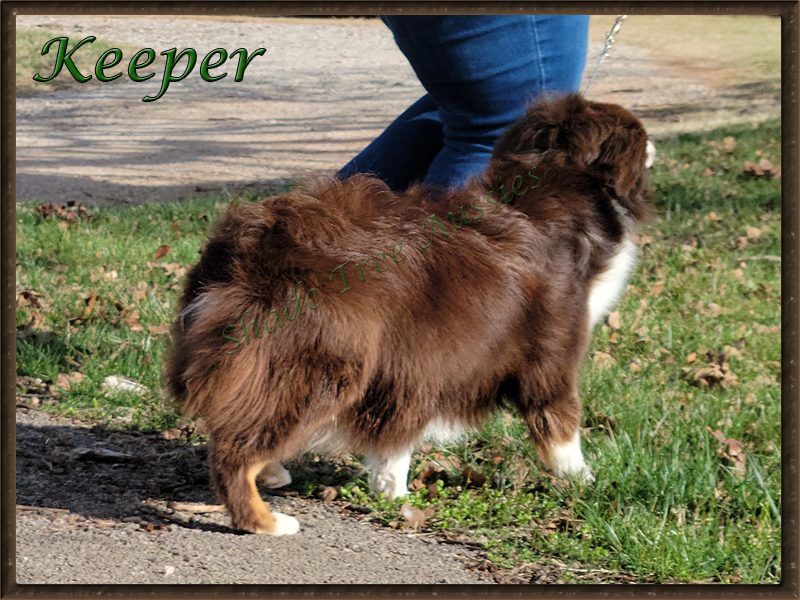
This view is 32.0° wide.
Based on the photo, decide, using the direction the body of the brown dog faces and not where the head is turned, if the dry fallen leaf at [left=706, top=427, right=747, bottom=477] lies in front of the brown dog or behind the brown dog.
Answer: in front

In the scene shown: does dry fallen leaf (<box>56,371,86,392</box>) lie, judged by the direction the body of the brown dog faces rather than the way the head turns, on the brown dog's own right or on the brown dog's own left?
on the brown dog's own left

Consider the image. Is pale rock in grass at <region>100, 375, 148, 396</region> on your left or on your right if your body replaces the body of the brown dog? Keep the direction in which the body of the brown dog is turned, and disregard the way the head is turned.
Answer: on your left

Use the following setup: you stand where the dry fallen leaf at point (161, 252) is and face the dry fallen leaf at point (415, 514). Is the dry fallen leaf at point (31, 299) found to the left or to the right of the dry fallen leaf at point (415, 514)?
right

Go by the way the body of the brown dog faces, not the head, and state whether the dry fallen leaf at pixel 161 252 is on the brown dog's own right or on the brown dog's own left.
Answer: on the brown dog's own left

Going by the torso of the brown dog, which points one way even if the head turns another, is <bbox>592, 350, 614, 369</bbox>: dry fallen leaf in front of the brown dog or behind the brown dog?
in front

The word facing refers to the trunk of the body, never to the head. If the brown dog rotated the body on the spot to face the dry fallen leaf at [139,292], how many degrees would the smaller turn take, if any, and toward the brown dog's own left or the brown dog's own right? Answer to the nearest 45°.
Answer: approximately 90° to the brown dog's own left

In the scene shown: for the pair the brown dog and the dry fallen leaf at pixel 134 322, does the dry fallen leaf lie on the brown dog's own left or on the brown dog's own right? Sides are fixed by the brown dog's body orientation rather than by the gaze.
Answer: on the brown dog's own left

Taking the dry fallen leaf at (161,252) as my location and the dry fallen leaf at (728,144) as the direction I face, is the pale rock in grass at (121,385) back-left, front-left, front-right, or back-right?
back-right

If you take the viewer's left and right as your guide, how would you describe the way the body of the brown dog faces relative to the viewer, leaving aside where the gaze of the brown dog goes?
facing away from the viewer and to the right of the viewer

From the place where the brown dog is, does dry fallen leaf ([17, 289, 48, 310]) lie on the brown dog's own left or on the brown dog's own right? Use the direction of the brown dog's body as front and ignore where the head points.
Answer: on the brown dog's own left
